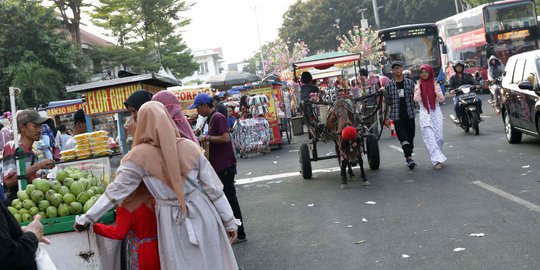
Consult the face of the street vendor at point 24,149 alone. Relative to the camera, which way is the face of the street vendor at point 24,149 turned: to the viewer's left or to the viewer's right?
to the viewer's right

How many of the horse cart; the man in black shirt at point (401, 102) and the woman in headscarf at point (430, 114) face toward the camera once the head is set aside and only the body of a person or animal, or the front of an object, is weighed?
3

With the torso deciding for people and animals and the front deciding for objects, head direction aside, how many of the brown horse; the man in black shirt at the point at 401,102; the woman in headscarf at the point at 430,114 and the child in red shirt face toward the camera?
3

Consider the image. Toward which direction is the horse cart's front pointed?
toward the camera

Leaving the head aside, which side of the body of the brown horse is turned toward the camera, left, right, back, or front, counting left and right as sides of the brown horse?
front

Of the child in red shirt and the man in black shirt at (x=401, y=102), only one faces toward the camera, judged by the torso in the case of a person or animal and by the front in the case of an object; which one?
the man in black shirt

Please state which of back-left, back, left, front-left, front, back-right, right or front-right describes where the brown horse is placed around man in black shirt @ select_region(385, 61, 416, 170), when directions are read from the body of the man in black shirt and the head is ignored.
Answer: front-right

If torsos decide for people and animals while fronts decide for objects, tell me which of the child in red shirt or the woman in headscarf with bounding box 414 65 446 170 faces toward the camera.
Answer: the woman in headscarf

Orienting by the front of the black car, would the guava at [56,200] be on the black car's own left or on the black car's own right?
on the black car's own right

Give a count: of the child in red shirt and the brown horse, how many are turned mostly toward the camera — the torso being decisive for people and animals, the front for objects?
1

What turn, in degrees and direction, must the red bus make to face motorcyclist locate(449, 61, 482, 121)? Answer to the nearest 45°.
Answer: approximately 45° to its right

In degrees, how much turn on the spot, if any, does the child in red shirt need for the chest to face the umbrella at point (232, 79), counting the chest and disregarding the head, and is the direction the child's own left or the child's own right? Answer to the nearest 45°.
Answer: approximately 45° to the child's own right

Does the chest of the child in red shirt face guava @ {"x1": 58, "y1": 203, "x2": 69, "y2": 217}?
yes

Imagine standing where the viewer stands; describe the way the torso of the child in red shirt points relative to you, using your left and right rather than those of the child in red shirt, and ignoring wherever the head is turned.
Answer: facing away from the viewer and to the left of the viewer

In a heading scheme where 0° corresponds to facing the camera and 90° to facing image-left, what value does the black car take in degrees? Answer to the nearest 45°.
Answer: approximately 315°
